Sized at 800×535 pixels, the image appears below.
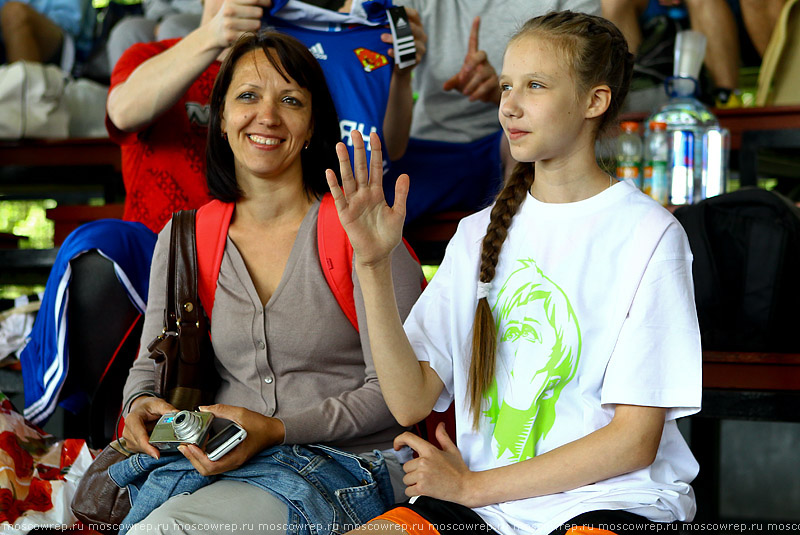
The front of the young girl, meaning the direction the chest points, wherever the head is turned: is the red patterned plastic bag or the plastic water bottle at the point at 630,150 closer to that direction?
the red patterned plastic bag

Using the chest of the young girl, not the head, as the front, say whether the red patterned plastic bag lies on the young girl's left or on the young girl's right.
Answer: on the young girl's right

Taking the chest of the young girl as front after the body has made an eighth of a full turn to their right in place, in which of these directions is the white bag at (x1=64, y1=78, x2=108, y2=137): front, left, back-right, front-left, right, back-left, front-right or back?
front-right

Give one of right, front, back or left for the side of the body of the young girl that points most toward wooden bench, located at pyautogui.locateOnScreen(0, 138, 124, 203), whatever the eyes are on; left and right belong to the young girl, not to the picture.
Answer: right

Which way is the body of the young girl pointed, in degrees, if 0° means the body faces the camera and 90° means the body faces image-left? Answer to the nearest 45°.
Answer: approximately 45°

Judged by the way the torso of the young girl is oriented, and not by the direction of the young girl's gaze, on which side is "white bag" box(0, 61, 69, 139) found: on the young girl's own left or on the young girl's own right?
on the young girl's own right

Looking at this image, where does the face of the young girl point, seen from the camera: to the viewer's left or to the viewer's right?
to the viewer's left
